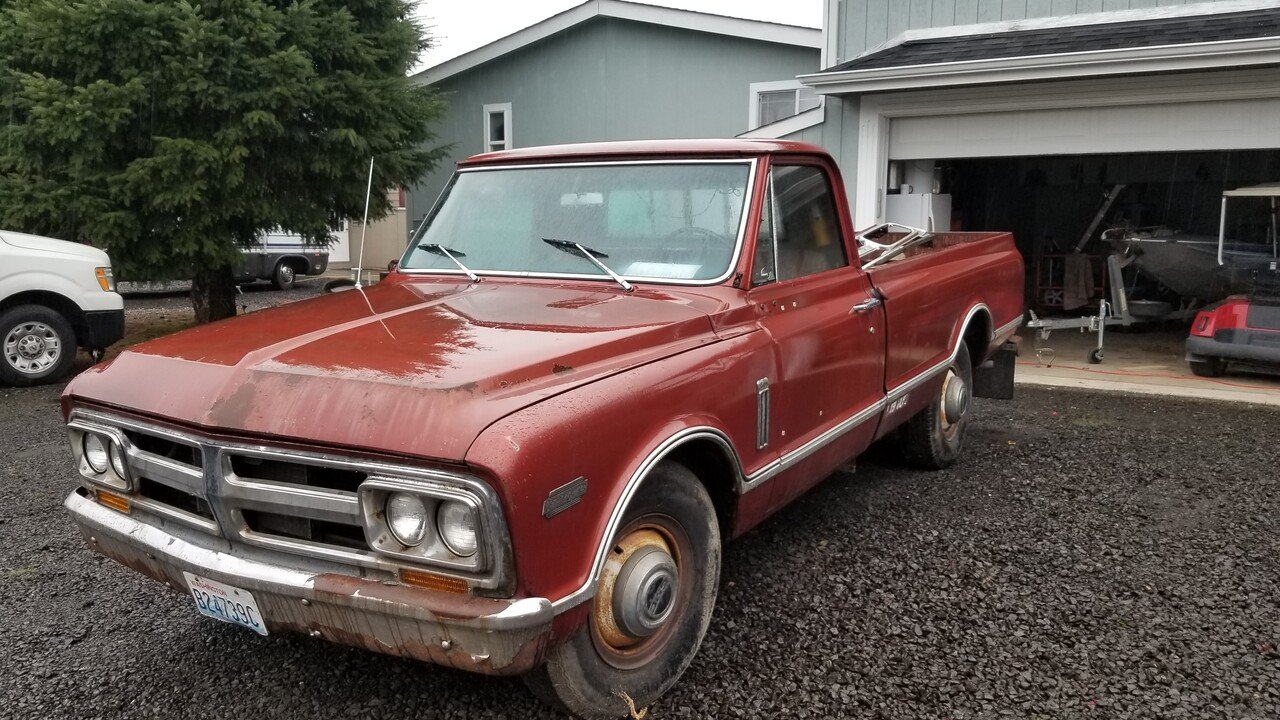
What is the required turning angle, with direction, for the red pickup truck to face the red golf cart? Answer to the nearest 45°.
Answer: approximately 180°

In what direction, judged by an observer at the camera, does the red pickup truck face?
facing the viewer and to the left of the viewer

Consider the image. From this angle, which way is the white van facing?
to the viewer's right

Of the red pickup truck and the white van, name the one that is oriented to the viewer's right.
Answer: the white van

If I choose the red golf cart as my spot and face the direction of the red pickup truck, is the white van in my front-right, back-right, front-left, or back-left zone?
front-right

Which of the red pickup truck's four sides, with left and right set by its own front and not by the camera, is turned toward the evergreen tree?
right

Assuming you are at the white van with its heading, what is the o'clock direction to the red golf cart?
The red golf cart is roughly at 1 o'clock from the white van.

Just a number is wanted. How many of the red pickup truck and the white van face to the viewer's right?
1
